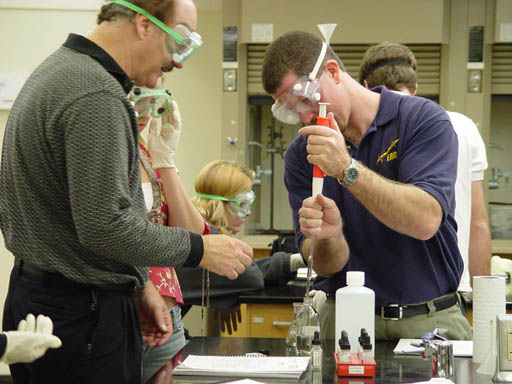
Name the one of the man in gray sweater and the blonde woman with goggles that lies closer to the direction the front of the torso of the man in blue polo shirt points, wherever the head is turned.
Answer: the man in gray sweater

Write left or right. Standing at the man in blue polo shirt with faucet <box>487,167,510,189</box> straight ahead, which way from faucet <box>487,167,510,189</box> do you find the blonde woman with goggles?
left

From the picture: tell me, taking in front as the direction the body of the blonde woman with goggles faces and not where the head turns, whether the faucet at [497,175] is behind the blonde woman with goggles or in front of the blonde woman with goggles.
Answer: in front

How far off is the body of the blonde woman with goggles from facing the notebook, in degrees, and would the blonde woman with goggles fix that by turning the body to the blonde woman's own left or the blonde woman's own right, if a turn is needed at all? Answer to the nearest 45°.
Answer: approximately 90° to the blonde woman's own right

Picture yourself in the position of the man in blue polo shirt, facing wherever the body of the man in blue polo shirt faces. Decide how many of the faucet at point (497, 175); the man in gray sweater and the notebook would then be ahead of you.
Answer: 2

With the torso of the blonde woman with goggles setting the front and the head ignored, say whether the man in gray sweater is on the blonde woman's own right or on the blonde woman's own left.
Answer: on the blonde woman's own right

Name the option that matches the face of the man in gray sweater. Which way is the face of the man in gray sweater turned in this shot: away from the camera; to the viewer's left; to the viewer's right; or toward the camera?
to the viewer's right

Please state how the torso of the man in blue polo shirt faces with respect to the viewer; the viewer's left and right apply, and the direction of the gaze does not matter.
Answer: facing the viewer and to the left of the viewer

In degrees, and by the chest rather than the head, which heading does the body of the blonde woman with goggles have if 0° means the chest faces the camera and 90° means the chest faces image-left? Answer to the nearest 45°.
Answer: approximately 270°

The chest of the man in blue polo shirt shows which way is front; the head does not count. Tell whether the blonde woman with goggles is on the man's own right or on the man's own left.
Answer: on the man's own right

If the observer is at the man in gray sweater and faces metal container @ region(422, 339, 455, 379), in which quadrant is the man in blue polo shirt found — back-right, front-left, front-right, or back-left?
front-left

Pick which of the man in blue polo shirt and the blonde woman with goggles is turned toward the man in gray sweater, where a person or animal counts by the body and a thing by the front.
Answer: the man in blue polo shirt
